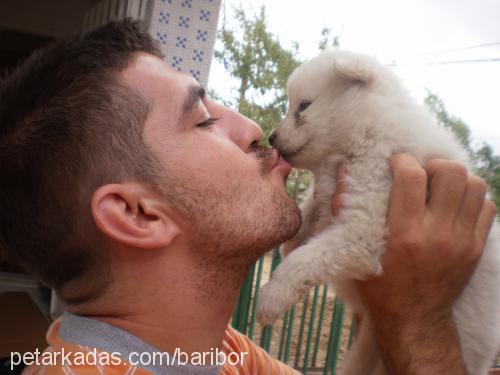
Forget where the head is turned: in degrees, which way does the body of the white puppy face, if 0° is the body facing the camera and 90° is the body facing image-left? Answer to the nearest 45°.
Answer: approximately 90°

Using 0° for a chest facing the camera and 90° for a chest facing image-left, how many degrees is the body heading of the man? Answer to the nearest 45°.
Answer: approximately 270°

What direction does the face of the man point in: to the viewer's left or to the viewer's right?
to the viewer's right

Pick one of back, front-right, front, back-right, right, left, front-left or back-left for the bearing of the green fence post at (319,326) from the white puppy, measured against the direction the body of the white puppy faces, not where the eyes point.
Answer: right

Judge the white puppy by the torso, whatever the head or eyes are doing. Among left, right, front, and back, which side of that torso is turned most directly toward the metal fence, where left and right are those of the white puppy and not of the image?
right
